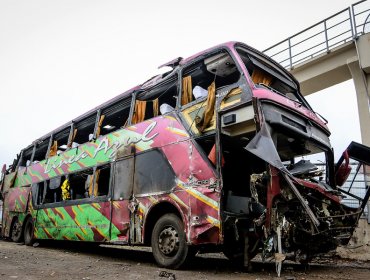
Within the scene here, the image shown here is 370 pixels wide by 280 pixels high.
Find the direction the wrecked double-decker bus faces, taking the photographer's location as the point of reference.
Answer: facing the viewer and to the right of the viewer
